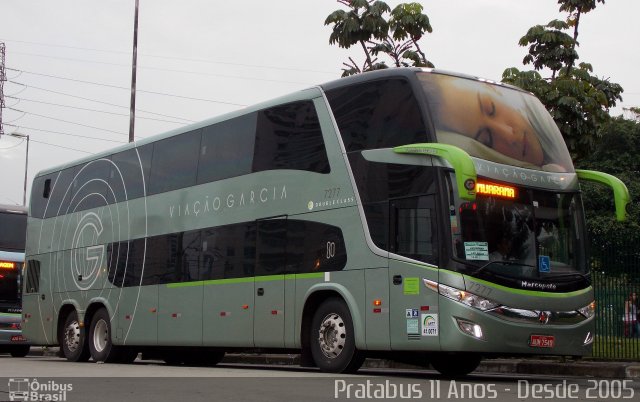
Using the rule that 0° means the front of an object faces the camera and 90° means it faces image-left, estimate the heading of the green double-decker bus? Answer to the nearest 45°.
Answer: approximately 315°

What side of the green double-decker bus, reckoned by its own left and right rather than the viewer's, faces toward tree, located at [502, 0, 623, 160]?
left

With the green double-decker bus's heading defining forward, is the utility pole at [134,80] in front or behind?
behind

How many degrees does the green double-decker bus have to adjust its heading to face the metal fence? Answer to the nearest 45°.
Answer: approximately 90° to its left
